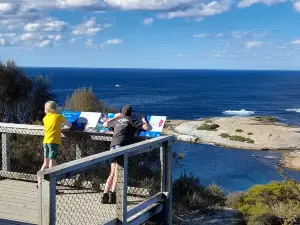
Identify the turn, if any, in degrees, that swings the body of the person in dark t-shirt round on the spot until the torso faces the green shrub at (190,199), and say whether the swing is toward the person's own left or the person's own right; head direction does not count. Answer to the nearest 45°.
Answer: approximately 45° to the person's own right

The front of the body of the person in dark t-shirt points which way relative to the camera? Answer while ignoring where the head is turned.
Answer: away from the camera

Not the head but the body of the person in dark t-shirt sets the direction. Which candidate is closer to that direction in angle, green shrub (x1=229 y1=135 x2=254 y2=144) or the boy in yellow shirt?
the green shrub

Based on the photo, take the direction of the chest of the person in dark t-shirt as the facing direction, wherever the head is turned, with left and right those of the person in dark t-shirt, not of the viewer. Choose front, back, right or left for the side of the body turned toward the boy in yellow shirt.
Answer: left

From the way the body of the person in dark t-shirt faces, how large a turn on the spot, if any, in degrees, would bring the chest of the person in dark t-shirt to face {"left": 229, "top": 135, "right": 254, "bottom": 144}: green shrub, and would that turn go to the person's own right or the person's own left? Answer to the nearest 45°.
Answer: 0° — they already face it
